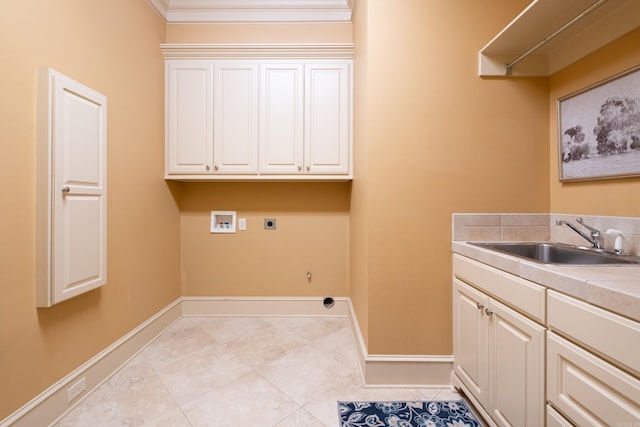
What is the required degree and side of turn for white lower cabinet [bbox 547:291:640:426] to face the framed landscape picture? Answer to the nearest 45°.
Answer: approximately 135° to its right

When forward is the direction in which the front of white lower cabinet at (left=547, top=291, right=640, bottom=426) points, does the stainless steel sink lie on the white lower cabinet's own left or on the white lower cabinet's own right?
on the white lower cabinet's own right

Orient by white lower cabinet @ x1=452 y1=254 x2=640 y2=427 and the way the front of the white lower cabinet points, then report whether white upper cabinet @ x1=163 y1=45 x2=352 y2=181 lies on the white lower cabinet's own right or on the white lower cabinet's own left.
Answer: on the white lower cabinet's own right

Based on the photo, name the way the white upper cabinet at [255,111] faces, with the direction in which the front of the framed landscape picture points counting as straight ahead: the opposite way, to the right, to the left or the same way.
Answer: to the left

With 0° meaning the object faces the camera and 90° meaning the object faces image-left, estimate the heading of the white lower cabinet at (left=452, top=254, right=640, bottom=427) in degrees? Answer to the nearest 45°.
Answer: approximately 45°

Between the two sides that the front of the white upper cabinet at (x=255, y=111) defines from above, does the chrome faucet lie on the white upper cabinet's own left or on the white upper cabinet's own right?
on the white upper cabinet's own left
